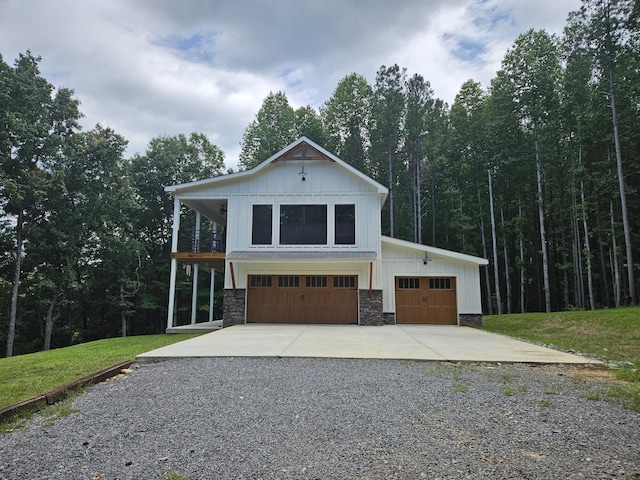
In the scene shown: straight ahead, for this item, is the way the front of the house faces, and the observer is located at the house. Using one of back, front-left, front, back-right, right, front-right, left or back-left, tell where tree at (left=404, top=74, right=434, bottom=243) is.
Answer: back-left

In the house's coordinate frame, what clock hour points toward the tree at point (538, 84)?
The tree is roughly at 8 o'clock from the house.

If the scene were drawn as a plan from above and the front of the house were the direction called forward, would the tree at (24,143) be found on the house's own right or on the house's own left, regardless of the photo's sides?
on the house's own right

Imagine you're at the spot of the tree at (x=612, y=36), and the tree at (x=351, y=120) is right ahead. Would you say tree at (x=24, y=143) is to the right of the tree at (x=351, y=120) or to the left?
left

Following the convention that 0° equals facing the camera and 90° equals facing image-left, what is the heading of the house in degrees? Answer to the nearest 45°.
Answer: approximately 0°

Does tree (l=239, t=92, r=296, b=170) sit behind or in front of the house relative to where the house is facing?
behind

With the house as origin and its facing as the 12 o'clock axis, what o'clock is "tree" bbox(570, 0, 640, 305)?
The tree is roughly at 9 o'clock from the house.

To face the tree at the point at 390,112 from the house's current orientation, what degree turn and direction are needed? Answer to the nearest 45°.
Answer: approximately 135° to its left
